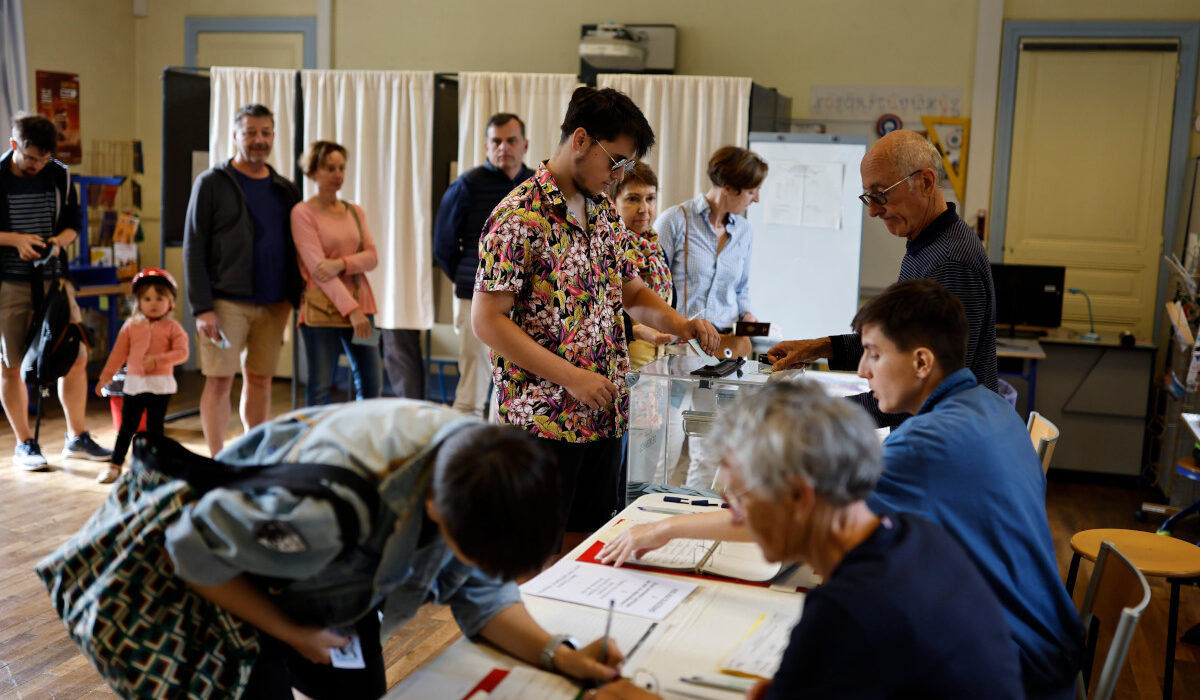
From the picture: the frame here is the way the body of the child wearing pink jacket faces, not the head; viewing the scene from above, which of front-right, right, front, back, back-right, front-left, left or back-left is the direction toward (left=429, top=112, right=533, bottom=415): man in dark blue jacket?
left

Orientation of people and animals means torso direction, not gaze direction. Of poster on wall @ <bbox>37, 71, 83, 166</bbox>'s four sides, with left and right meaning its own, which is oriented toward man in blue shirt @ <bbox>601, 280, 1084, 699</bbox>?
front

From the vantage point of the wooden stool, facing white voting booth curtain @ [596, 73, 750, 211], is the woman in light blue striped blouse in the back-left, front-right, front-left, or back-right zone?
front-left

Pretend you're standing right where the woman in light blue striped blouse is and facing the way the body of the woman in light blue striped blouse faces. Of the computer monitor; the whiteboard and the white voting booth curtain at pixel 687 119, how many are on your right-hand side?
0

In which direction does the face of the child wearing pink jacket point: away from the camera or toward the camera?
toward the camera

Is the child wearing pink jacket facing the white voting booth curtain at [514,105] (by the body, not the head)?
no

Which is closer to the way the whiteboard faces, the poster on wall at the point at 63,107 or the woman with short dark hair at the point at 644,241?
the woman with short dark hair

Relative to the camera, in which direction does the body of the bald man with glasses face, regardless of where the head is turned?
to the viewer's left

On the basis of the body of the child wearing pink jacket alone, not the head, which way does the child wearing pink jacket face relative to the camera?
toward the camera

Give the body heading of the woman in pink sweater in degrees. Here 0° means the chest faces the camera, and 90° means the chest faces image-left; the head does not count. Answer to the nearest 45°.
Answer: approximately 315°

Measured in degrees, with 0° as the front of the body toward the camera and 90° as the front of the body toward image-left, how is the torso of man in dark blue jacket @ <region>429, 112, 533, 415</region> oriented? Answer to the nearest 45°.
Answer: approximately 315°

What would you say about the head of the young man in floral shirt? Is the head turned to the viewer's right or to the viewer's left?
to the viewer's right

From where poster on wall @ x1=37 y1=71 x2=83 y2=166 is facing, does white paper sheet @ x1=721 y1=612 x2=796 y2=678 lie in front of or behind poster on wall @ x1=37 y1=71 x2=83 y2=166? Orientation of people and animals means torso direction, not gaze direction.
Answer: in front

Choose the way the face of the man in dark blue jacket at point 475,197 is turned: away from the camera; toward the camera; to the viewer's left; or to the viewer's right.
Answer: toward the camera

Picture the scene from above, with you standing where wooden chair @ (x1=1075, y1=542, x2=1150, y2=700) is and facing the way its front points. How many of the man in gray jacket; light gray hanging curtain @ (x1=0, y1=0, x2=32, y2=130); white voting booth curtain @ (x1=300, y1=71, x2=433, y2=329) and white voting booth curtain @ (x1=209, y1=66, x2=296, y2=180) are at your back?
0

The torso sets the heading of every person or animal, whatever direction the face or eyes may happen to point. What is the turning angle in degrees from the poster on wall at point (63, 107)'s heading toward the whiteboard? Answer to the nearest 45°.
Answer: approximately 45° to its left
